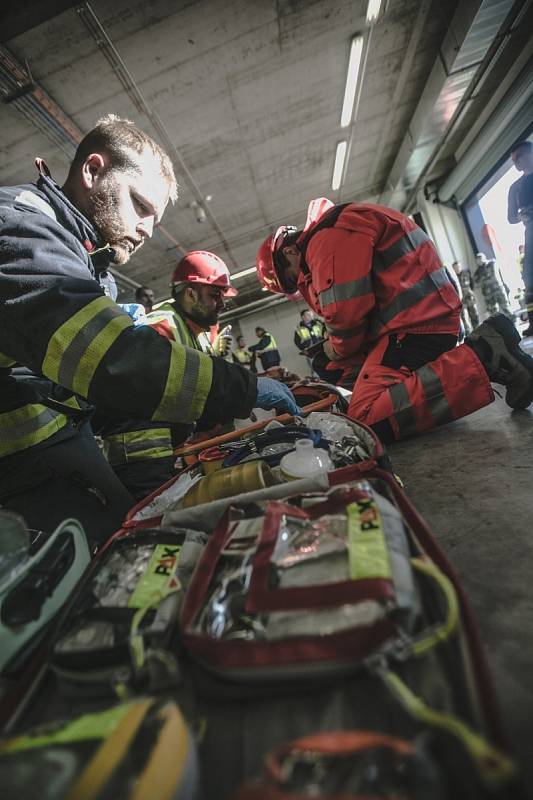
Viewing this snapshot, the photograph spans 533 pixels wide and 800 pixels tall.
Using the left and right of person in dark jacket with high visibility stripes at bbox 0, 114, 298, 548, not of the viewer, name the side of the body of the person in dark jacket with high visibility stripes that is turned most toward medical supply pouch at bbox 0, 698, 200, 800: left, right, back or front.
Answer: right

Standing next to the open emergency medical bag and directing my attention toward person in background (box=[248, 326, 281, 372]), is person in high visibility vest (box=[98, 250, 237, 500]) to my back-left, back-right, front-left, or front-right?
front-left

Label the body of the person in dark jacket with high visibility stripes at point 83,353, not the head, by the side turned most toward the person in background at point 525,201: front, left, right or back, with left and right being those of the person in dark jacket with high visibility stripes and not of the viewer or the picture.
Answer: front

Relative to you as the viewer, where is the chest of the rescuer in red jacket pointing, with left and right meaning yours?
facing to the left of the viewer

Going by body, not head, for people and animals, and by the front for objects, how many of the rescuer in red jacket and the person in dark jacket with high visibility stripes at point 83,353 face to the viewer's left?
1

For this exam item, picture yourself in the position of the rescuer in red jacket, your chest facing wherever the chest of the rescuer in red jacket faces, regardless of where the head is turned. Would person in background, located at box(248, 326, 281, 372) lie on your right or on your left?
on your right

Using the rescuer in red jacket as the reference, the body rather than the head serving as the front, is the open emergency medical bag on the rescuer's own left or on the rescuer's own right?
on the rescuer's own left

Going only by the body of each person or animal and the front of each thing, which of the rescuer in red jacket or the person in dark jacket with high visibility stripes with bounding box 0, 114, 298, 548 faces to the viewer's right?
the person in dark jacket with high visibility stripes

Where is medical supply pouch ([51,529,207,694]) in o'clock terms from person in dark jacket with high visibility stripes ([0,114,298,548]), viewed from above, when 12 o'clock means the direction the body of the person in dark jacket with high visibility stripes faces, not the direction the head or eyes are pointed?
The medical supply pouch is roughly at 3 o'clock from the person in dark jacket with high visibility stripes.

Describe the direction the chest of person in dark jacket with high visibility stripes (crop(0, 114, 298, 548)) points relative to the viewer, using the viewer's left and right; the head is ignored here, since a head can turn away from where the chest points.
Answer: facing to the right of the viewer

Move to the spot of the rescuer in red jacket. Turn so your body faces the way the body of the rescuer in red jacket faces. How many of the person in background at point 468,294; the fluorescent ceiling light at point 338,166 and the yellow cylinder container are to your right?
2

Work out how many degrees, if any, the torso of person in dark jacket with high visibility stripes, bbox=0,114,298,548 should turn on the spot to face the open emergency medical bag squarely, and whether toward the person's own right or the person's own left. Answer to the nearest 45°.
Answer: approximately 90° to the person's own right

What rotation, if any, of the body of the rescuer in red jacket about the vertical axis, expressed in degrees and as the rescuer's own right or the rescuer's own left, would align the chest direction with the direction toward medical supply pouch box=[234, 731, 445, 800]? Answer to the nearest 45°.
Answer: approximately 90° to the rescuer's own left
